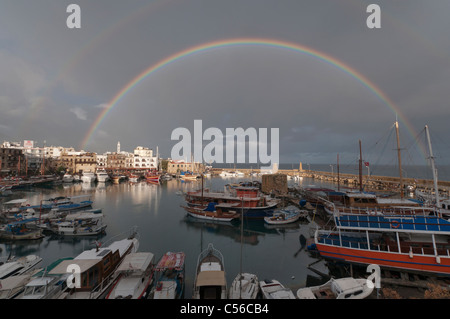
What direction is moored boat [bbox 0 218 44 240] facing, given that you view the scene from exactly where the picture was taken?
facing to the right of the viewer

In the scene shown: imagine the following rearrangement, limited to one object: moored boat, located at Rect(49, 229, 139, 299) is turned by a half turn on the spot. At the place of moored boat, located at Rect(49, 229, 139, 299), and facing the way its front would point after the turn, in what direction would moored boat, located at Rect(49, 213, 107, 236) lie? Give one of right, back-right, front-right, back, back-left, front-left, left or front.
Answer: back-right

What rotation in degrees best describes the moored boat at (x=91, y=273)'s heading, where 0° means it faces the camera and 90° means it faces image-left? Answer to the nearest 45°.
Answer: approximately 225°

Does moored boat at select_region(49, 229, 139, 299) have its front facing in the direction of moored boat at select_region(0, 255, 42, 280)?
no

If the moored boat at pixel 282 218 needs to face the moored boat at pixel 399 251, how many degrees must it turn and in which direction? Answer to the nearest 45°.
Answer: approximately 90° to its left

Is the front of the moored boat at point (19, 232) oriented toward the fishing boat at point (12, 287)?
no

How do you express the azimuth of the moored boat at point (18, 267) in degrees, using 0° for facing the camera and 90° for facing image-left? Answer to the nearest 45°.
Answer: approximately 225°

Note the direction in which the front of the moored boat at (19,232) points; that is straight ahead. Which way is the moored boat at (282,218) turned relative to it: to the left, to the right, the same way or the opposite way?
the opposite way

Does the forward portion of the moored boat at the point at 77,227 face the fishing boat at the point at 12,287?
no

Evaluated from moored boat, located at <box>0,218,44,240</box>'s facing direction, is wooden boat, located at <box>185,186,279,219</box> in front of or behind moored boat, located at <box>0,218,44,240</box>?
in front

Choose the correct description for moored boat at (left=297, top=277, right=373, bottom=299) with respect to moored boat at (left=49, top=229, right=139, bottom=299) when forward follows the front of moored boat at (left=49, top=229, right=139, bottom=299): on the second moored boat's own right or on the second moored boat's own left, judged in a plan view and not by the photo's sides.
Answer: on the second moored boat's own right
